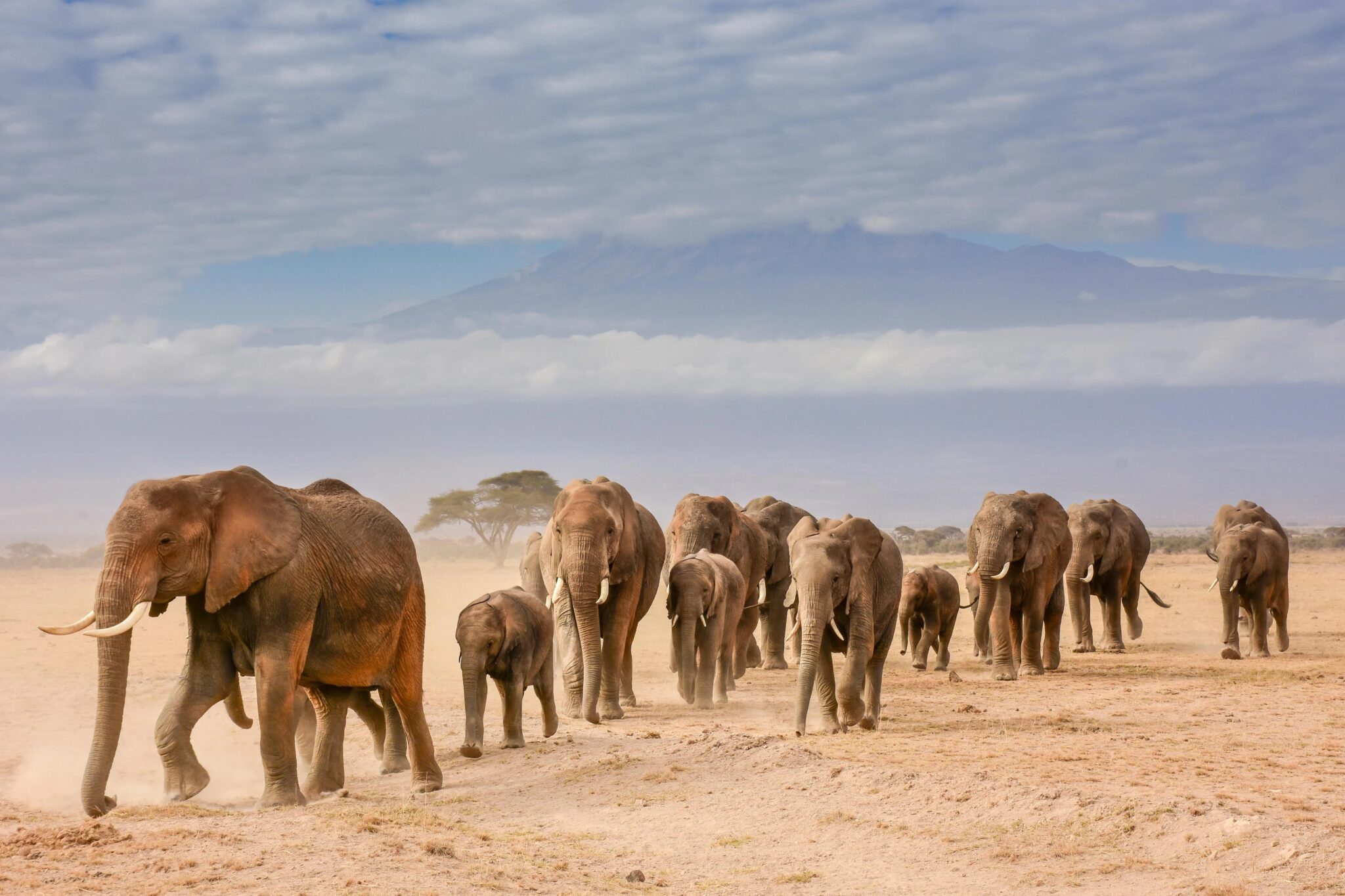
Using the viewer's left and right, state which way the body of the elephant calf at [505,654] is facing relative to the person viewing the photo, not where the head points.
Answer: facing the viewer and to the left of the viewer

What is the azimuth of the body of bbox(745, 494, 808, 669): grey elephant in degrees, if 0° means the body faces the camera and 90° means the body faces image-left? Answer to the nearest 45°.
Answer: approximately 0°

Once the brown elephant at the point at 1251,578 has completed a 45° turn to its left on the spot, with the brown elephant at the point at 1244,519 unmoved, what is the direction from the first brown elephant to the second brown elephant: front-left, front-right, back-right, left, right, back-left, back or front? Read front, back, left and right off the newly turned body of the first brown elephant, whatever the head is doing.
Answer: back

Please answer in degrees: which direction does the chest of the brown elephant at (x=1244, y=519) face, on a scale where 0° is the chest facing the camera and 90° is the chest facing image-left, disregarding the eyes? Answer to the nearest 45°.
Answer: approximately 45°

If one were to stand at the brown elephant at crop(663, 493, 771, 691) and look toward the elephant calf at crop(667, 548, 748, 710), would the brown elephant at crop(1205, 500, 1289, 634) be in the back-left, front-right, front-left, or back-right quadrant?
back-left

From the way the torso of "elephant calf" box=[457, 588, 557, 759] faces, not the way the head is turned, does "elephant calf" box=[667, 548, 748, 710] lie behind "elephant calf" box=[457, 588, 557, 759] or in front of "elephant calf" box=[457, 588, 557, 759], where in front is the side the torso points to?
behind

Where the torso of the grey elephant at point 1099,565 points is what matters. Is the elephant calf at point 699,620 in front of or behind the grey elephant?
in front

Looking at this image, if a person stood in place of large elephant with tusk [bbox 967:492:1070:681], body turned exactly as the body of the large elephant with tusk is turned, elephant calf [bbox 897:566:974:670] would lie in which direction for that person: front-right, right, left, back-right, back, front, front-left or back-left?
right

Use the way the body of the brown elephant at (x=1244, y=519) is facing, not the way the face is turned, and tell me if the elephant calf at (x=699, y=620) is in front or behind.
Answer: in front
